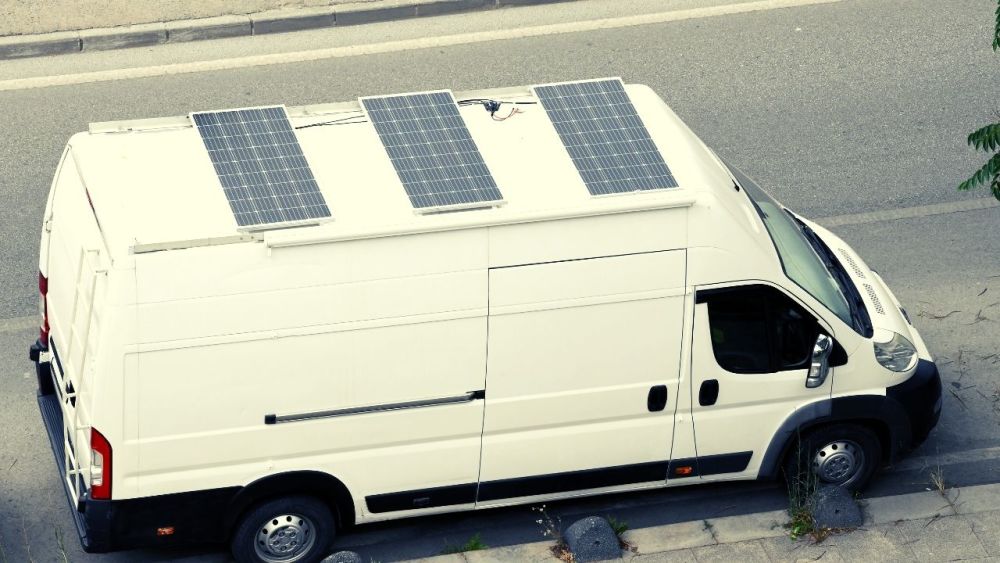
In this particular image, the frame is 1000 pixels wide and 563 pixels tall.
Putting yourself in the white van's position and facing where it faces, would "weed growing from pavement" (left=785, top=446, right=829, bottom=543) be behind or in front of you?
in front

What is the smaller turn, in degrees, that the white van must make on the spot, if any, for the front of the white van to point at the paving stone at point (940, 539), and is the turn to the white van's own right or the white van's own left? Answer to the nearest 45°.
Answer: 0° — it already faces it

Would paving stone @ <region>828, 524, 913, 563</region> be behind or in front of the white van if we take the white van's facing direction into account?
in front

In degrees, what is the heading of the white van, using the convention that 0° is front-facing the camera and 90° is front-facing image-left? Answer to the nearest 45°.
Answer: approximately 270°

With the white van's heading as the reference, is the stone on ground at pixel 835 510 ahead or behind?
ahead
